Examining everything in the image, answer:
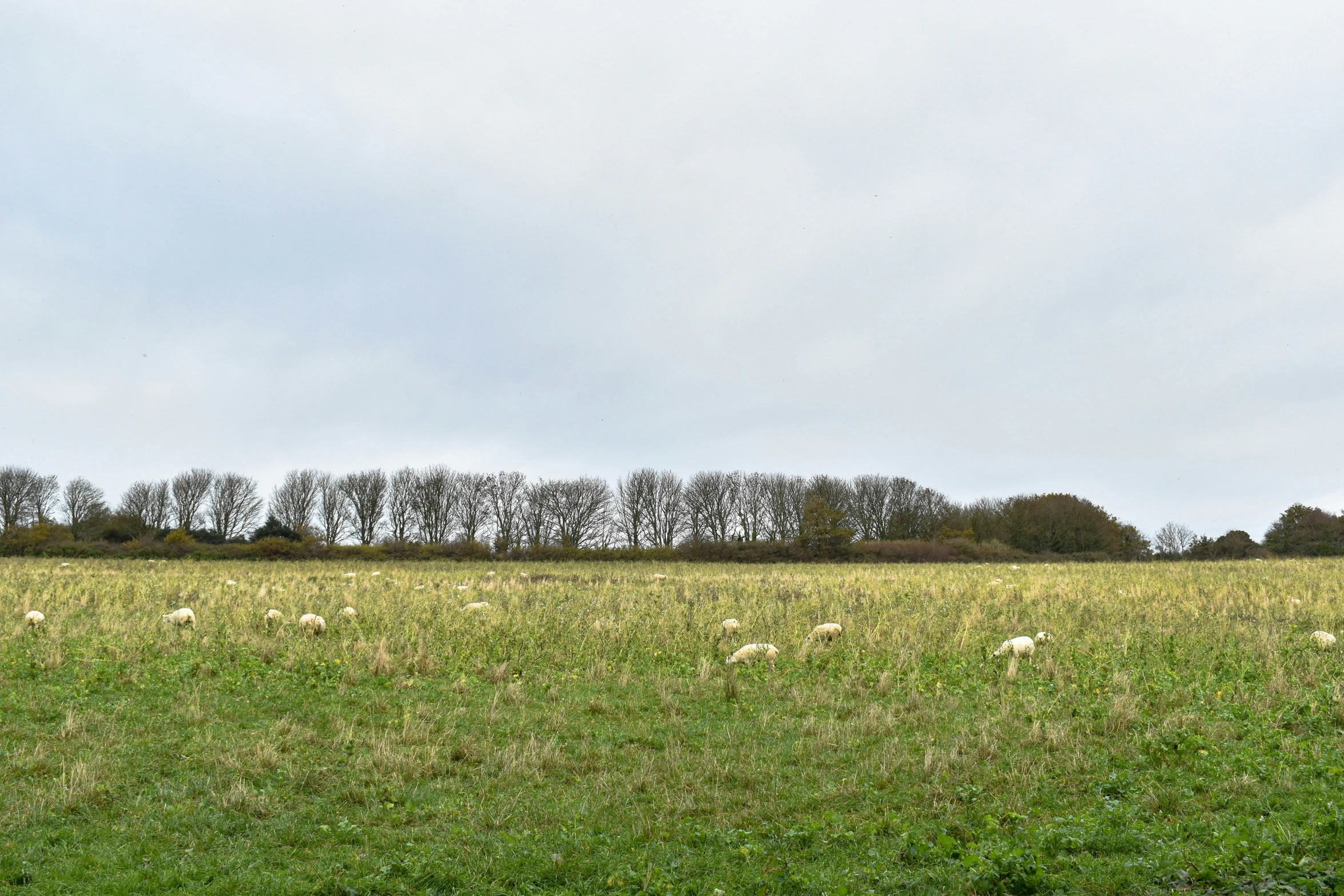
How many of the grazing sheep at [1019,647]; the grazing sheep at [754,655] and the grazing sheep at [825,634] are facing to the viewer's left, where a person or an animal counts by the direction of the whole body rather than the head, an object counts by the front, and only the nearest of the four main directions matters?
3

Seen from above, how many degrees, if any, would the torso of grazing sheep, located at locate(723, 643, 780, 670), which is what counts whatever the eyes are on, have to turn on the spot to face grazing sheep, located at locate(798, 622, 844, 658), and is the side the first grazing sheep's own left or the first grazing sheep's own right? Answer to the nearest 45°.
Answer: approximately 135° to the first grazing sheep's own right

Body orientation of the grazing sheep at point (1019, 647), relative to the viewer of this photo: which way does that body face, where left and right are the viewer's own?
facing to the left of the viewer

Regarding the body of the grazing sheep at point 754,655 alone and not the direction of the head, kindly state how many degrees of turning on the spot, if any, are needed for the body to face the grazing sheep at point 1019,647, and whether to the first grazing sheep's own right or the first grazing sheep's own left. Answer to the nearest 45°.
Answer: approximately 180°

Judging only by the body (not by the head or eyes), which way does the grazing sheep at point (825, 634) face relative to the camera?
to the viewer's left

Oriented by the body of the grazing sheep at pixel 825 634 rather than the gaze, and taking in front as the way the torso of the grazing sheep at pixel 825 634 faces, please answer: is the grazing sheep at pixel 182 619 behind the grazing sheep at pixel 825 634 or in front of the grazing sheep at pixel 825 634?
in front

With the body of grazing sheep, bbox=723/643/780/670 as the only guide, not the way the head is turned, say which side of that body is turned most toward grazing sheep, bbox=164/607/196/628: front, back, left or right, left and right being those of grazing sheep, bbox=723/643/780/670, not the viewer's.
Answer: front

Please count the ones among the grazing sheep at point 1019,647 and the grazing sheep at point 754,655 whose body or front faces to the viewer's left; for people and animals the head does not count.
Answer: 2

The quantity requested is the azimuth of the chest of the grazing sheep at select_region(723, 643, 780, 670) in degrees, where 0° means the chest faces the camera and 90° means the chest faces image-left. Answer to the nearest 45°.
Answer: approximately 90°

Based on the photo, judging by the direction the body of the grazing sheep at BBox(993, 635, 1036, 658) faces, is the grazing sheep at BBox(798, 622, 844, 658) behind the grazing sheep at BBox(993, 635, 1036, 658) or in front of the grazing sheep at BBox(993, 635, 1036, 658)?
in front
